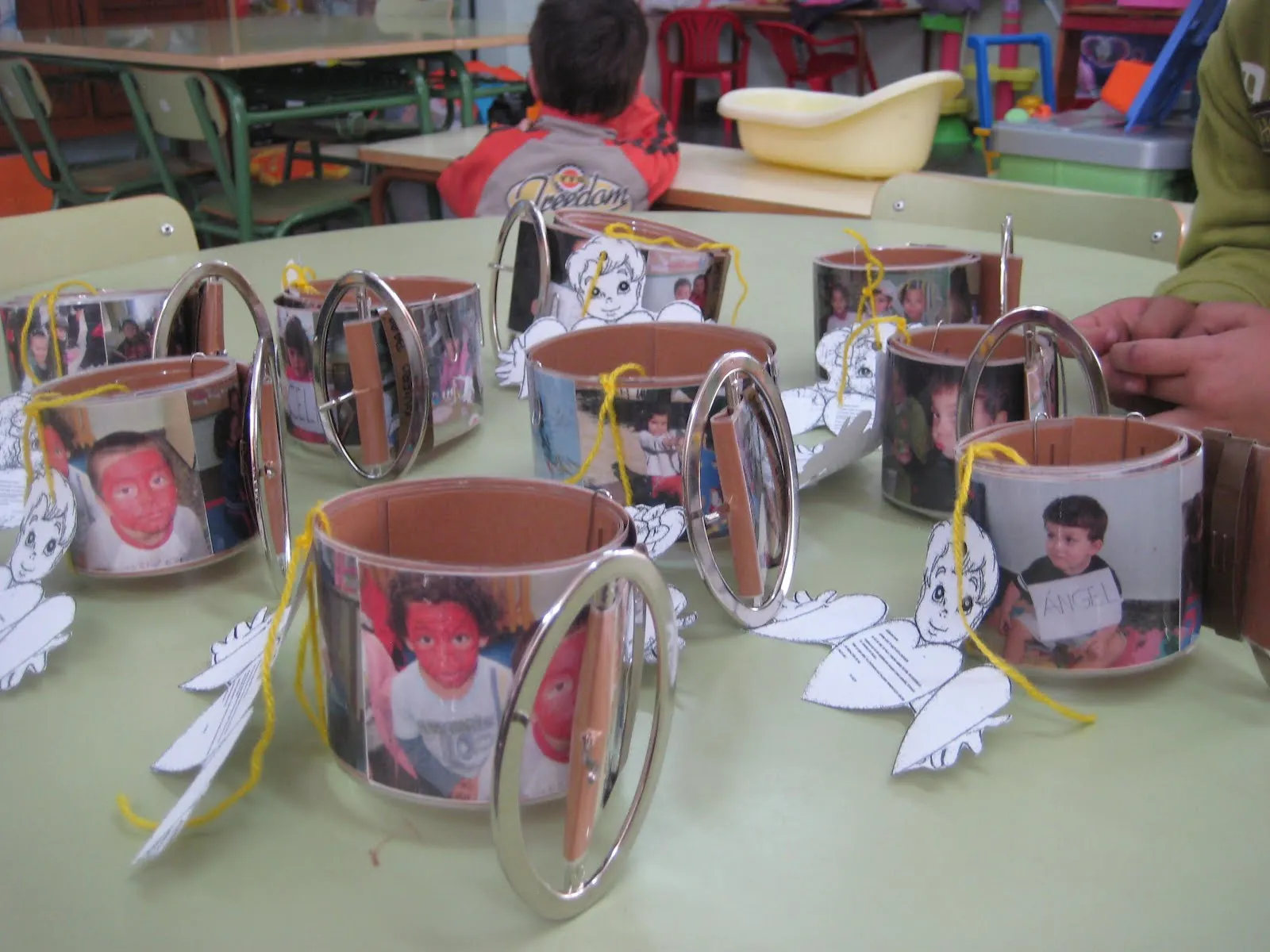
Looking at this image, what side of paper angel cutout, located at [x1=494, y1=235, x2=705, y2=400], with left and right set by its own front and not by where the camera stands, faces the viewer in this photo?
front

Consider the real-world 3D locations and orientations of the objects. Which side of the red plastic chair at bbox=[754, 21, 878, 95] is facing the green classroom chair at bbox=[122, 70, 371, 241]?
back

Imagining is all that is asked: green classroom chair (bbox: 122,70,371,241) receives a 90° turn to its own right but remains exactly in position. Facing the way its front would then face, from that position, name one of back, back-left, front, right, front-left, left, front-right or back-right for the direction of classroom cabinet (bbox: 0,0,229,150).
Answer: back-left

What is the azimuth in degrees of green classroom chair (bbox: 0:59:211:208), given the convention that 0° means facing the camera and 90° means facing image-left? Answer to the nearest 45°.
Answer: approximately 225°

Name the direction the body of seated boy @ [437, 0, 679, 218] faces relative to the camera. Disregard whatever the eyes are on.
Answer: away from the camera

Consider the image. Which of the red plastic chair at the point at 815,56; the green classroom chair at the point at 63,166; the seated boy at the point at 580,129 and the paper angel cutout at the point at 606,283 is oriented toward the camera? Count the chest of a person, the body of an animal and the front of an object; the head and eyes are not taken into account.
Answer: the paper angel cutout

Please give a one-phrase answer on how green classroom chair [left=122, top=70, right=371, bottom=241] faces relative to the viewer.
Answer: facing away from the viewer and to the right of the viewer

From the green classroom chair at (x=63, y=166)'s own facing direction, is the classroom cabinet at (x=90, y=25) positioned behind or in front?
in front

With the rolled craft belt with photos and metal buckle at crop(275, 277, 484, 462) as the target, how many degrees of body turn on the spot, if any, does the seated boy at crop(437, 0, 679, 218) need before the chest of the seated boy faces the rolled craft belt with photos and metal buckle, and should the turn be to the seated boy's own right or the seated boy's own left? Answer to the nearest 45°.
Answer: approximately 180°

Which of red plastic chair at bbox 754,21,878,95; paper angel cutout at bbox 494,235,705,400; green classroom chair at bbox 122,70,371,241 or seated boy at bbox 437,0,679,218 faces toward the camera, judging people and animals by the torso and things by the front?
the paper angel cutout

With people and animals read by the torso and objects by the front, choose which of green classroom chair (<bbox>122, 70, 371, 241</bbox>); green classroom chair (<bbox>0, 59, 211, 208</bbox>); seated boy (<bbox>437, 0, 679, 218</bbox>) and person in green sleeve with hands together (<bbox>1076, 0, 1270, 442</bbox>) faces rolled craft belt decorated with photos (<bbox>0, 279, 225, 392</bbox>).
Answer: person in green sleeve with hands together (<bbox>1076, 0, 1270, 442</bbox>)

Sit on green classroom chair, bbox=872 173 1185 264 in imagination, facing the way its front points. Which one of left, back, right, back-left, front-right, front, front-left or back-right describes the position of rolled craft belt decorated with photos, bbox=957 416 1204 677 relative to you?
front-left

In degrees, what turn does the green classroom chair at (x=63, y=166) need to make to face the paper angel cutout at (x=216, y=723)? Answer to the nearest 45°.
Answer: approximately 135° to its right

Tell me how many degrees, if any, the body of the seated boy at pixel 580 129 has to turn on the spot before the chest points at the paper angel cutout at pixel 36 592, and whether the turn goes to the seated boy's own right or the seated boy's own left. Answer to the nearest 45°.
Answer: approximately 180°

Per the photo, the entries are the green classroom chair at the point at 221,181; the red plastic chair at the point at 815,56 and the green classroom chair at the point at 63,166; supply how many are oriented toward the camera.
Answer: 0

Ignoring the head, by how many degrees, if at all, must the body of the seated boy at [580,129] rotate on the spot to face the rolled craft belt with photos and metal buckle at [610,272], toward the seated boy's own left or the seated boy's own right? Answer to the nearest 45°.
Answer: approximately 180°
